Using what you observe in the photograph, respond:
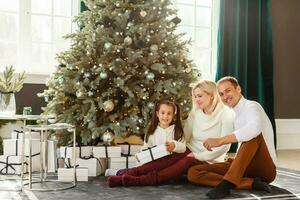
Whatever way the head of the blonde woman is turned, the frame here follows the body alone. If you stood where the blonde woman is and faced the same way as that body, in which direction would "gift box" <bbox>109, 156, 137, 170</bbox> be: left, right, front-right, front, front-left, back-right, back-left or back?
right

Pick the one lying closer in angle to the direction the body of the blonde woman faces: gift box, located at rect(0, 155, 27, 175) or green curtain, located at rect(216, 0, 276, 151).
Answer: the gift box

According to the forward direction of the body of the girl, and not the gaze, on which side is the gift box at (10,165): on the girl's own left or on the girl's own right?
on the girl's own right

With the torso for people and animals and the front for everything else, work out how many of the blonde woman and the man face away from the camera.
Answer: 0

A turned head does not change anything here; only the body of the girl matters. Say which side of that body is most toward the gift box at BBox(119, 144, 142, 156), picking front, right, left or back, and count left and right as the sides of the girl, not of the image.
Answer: right

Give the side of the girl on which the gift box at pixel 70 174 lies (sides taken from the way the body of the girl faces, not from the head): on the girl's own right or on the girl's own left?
on the girl's own right

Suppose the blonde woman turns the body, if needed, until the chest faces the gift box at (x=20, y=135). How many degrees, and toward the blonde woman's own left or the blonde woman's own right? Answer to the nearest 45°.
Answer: approximately 45° to the blonde woman's own right

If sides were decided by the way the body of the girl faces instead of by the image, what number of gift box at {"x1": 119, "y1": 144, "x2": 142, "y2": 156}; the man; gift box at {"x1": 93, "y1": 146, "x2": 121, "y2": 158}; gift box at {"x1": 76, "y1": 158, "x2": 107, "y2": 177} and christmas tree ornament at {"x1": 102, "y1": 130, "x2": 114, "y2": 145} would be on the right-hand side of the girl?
4

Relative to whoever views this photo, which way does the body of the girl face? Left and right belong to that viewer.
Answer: facing the viewer and to the left of the viewer

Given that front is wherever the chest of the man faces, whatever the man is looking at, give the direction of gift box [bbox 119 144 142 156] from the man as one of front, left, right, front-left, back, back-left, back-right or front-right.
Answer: front-right
